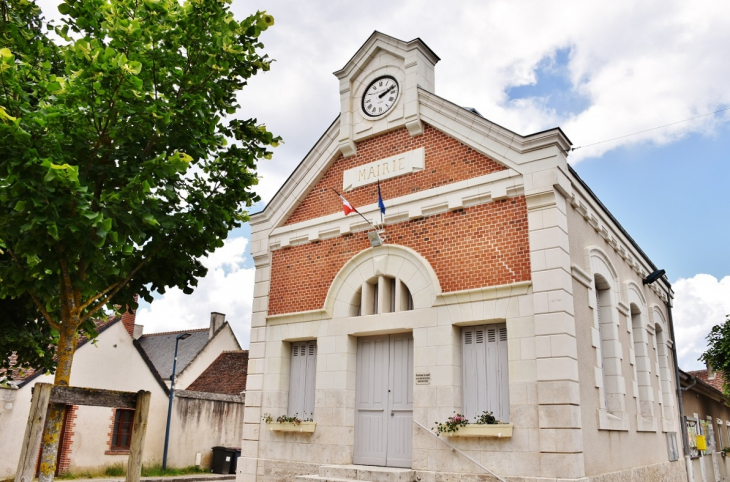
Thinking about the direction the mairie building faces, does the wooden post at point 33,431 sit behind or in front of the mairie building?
in front

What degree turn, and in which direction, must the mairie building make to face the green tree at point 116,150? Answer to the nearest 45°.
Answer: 0° — it already faces it

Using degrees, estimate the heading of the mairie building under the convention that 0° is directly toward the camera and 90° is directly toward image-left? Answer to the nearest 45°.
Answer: approximately 45°

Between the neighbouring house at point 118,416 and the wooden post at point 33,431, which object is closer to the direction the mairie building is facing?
the wooden post

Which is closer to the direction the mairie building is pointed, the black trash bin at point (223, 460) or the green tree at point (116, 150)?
the green tree

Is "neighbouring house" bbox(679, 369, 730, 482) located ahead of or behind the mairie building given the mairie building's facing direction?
behind

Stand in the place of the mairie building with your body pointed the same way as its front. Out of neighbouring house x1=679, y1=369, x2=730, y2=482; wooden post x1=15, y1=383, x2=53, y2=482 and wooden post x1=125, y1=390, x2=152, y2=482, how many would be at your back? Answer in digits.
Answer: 1

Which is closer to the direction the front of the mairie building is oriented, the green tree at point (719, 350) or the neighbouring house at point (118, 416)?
the neighbouring house

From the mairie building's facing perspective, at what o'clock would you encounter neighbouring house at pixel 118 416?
The neighbouring house is roughly at 3 o'clock from the mairie building.

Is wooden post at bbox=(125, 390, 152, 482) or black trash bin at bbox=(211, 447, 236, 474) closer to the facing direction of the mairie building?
the wooden post

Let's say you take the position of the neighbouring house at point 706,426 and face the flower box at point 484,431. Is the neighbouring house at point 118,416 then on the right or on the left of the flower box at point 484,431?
right

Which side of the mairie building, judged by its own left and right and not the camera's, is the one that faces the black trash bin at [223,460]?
right

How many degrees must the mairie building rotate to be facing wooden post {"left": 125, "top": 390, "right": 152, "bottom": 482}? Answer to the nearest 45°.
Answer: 0° — it already faces it

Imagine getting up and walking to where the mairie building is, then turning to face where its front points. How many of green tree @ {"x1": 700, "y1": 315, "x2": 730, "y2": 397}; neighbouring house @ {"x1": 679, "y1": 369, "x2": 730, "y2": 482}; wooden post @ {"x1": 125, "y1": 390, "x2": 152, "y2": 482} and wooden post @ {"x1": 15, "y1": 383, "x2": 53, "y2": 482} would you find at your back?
2

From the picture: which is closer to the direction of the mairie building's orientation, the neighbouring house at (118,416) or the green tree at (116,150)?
the green tree

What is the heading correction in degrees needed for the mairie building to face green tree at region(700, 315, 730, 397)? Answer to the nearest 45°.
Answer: approximately 180°
